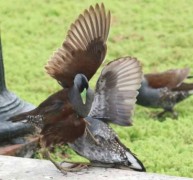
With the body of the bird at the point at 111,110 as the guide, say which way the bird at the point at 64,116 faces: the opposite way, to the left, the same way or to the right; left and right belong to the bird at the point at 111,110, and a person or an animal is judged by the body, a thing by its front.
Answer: the opposite way

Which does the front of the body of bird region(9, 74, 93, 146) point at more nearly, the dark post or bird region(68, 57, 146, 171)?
the bird

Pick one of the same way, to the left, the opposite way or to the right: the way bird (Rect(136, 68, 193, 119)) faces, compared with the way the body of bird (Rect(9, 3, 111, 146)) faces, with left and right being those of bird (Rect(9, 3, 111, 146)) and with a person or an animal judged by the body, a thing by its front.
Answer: the opposite way

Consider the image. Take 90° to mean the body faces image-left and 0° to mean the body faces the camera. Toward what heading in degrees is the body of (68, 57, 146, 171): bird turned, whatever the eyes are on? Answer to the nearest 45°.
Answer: approximately 90°

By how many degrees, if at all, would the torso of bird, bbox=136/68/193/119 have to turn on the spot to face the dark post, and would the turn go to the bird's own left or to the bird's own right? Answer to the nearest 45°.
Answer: approximately 45° to the bird's own left

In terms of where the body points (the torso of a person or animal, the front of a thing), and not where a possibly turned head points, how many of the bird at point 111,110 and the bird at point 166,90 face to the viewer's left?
2

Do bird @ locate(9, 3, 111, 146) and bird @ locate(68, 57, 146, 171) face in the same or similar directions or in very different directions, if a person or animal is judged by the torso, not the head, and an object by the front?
very different directions

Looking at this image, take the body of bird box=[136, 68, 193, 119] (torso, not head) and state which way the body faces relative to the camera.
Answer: to the viewer's left

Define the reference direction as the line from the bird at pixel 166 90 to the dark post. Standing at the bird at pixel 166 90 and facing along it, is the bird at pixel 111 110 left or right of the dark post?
left
